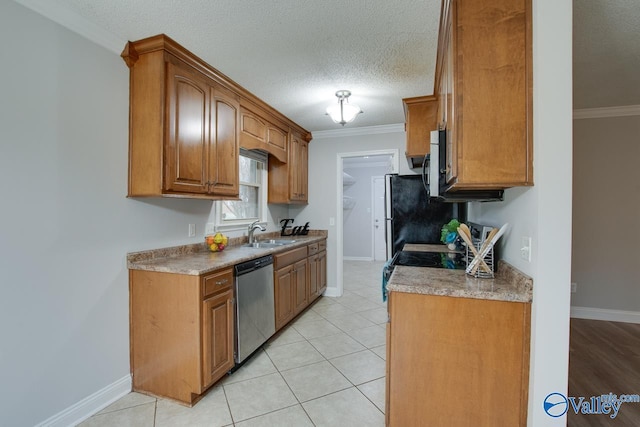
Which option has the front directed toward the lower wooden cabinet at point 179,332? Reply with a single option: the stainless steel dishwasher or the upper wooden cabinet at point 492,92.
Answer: the upper wooden cabinet

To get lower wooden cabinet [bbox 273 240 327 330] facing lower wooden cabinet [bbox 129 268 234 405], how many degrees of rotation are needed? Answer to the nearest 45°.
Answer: approximately 90° to its right

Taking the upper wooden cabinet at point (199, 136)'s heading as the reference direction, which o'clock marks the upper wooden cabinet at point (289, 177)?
the upper wooden cabinet at point (289, 177) is roughly at 9 o'clock from the upper wooden cabinet at point (199, 136).

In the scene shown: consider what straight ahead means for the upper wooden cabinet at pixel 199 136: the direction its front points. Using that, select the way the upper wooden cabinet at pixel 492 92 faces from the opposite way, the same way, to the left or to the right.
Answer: the opposite way

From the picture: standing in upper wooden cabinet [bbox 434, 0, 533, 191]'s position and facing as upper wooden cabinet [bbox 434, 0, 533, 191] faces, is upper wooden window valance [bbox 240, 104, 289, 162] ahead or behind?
ahead

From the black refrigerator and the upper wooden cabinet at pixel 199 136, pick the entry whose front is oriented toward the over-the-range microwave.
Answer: the upper wooden cabinet

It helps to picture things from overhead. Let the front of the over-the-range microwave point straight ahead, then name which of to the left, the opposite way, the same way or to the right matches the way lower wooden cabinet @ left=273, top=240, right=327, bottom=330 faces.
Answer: the opposite way

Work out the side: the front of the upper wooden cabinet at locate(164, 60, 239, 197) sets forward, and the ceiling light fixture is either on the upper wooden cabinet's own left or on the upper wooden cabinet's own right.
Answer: on the upper wooden cabinet's own left

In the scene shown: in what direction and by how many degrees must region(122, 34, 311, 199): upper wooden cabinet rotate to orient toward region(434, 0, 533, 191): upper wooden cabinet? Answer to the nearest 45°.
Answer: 0° — it already faces it

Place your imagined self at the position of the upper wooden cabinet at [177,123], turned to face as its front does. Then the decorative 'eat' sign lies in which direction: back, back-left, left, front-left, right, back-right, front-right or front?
left

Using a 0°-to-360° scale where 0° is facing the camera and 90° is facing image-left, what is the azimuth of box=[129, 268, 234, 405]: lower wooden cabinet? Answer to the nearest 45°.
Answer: approximately 315°

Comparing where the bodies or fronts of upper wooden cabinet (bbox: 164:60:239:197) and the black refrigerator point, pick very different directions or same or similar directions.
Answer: very different directions

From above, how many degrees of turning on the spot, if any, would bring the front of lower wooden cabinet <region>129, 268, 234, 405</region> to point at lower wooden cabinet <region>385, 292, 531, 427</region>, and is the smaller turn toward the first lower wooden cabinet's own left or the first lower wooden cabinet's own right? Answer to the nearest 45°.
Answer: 0° — it already faces it

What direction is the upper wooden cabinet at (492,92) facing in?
to the viewer's left
